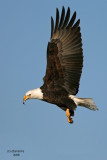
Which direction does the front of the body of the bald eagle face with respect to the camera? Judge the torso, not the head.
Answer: to the viewer's left
